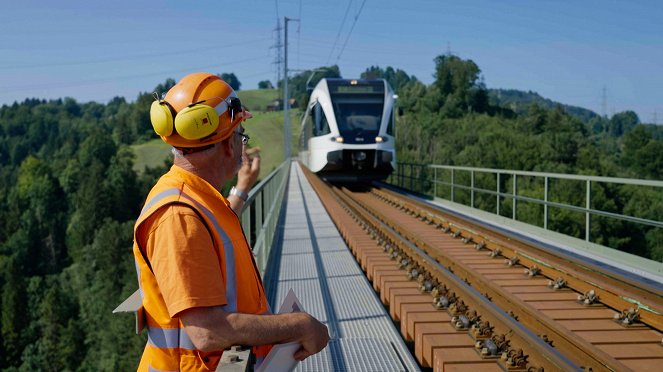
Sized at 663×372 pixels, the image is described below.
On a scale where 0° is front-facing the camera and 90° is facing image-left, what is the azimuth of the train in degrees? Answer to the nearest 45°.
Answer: approximately 0°

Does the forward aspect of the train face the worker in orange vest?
yes

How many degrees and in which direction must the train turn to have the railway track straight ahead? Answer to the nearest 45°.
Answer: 0° — it already faces it

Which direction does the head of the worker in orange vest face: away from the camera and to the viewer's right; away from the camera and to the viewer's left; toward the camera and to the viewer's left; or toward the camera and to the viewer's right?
away from the camera and to the viewer's right

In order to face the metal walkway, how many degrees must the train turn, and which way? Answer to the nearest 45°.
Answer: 0° — it already faces it
